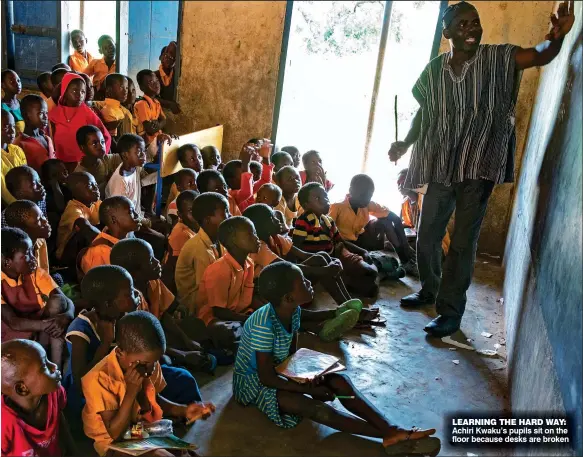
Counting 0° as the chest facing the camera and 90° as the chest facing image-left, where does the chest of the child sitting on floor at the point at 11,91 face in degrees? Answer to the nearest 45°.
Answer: approximately 315°

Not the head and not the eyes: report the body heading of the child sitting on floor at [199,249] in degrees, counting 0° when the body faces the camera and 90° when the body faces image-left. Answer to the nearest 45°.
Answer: approximately 270°

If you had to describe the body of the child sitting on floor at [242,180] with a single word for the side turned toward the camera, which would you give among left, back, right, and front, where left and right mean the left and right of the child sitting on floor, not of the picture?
right

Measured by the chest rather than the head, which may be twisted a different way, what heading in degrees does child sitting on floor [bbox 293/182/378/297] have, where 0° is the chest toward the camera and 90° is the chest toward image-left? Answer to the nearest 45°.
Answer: approximately 315°

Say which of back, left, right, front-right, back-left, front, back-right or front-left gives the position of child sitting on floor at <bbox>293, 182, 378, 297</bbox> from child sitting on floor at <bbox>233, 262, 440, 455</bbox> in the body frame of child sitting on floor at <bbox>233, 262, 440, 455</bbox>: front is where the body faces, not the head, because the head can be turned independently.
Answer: left

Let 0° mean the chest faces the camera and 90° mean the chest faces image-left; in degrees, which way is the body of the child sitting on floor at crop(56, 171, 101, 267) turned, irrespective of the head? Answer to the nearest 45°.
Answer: approximately 270°

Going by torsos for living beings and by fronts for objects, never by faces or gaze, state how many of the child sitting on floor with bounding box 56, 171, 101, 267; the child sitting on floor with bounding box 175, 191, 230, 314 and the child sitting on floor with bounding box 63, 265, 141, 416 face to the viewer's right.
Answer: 3

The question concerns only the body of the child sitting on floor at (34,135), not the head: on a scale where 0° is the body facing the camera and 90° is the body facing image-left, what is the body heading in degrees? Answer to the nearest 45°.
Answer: approximately 315°

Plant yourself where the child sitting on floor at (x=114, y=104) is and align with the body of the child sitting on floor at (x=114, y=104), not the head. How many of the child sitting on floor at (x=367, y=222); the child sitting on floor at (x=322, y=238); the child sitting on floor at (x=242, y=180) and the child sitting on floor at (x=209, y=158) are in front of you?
4

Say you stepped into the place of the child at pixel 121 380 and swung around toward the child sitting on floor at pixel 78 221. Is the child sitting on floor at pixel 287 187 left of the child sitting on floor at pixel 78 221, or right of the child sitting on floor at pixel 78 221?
right

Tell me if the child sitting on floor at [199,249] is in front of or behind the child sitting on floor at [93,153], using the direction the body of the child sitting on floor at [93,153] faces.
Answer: in front

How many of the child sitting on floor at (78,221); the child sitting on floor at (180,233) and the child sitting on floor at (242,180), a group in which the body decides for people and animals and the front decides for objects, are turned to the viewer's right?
3

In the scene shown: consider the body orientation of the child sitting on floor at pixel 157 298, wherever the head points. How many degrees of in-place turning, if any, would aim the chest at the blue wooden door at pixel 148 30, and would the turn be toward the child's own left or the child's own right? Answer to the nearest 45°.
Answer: approximately 90° to the child's own left

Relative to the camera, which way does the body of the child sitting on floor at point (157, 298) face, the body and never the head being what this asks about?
to the viewer's right
